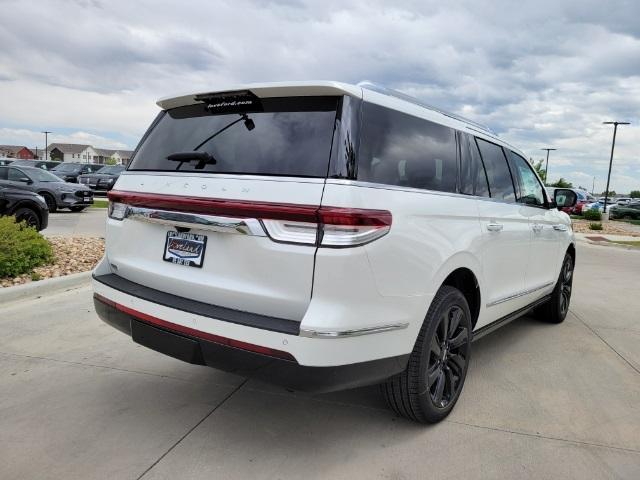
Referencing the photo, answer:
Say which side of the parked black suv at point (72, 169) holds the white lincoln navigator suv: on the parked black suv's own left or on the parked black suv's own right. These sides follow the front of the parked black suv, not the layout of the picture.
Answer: on the parked black suv's own left

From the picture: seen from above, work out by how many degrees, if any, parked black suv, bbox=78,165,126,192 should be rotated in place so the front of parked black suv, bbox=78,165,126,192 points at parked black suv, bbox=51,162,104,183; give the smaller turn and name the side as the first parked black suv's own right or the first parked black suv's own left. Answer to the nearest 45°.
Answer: approximately 135° to the first parked black suv's own right

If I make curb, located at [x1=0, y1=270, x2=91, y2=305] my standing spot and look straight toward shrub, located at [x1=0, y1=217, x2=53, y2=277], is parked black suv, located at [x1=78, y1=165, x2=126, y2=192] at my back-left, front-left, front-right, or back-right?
front-right

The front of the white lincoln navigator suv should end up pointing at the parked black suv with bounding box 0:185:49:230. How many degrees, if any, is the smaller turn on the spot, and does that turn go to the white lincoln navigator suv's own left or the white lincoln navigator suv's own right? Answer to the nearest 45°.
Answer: approximately 90° to the white lincoln navigator suv's own left

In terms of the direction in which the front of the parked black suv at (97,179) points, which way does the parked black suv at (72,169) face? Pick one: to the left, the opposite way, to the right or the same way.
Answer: the same way

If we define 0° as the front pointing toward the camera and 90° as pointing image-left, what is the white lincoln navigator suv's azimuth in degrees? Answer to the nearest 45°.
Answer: approximately 225°
